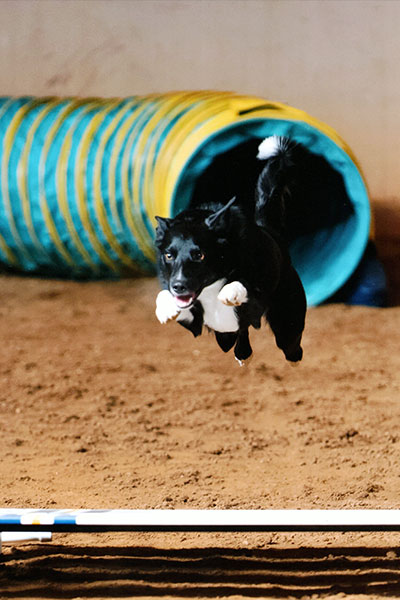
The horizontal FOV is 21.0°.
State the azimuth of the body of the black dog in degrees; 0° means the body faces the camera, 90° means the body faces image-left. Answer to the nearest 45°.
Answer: approximately 45°
